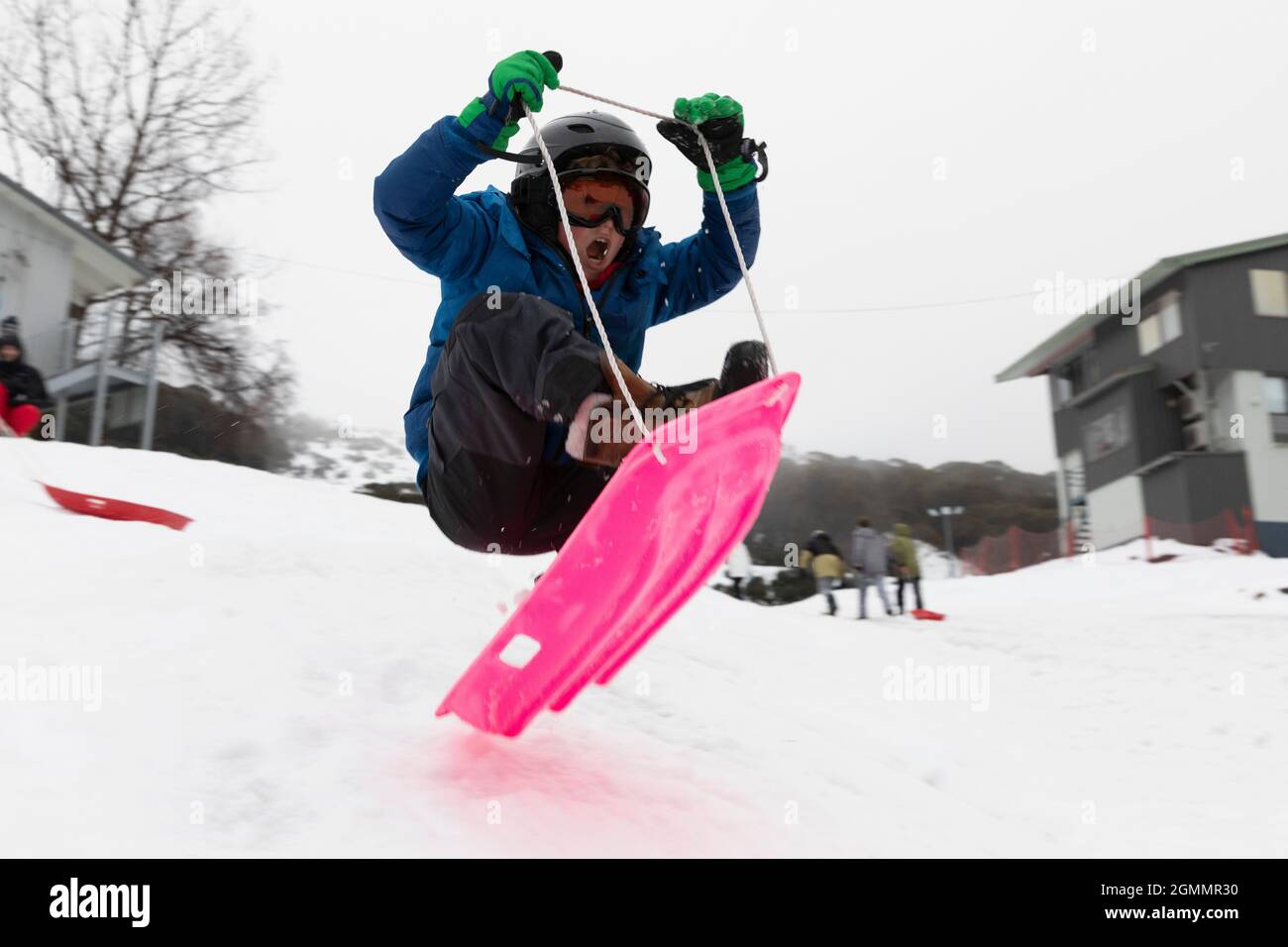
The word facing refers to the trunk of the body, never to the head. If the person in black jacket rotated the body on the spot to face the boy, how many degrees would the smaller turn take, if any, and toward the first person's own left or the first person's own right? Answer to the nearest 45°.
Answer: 0° — they already face them

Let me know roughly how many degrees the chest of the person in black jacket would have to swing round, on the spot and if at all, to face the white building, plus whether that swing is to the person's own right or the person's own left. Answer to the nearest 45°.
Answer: approximately 180°

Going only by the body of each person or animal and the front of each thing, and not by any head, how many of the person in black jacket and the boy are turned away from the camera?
0

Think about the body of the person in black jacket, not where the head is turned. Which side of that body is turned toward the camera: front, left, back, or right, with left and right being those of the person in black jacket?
front

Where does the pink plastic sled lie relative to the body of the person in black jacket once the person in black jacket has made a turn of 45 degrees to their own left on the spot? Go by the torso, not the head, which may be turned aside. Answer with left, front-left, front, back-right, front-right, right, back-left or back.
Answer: front-right

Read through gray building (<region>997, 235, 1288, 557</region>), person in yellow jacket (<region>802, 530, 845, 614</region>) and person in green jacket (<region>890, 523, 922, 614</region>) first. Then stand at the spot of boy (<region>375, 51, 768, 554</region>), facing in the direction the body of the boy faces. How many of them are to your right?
0

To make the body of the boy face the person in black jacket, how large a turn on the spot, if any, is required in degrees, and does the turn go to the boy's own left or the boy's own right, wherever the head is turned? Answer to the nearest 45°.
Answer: approximately 180°

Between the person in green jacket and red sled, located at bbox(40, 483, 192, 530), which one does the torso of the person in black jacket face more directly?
the red sled

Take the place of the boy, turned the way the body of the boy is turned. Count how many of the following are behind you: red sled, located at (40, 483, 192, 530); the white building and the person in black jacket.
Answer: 3

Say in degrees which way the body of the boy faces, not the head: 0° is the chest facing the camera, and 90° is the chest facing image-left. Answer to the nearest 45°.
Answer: approximately 315°

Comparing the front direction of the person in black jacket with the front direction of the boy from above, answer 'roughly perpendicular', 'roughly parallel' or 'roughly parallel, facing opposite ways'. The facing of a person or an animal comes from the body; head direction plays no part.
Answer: roughly parallel

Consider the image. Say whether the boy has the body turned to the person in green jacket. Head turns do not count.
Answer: no

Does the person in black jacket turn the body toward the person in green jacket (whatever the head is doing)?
no

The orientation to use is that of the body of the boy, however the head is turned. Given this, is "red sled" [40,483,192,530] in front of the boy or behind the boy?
behind

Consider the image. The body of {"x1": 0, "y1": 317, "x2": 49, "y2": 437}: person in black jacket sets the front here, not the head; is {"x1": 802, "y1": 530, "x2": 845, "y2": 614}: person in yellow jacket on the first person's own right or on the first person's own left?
on the first person's own left

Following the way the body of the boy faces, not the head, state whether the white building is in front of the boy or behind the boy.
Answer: behind
